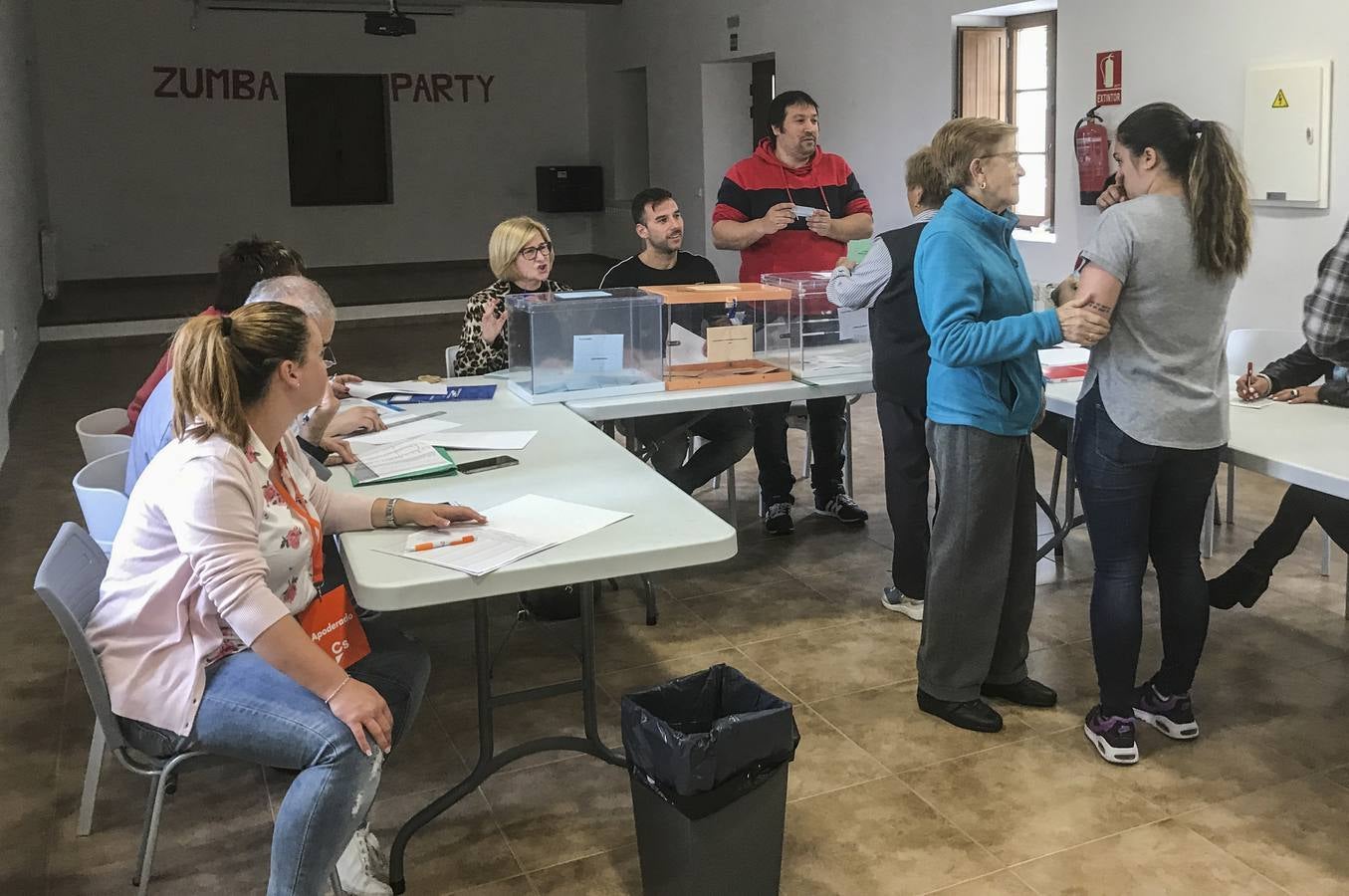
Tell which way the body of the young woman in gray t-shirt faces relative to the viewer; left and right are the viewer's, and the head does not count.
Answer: facing away from the viewer and to the left of the viewer

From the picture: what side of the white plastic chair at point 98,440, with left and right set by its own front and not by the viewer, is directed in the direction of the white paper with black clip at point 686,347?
front

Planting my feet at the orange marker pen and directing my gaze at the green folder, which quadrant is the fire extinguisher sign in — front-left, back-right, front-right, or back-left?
front-right

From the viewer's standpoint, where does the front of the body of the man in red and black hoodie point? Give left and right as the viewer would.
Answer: facing the viewer

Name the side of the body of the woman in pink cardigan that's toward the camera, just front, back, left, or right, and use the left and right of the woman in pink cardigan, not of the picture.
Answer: right

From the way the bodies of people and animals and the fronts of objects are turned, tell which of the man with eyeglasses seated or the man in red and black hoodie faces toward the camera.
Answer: the man in red and black hoodie

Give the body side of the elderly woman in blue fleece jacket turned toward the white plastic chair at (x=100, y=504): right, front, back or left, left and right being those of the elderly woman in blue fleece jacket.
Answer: back

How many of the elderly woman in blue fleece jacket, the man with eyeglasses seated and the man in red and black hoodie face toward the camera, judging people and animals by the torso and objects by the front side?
1

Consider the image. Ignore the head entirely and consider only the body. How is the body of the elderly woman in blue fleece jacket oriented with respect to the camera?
to the viewer's right

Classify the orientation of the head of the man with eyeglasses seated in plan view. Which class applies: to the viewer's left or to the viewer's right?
to the viewer's right

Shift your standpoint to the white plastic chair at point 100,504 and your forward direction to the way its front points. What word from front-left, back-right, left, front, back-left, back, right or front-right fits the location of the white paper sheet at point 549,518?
front-right

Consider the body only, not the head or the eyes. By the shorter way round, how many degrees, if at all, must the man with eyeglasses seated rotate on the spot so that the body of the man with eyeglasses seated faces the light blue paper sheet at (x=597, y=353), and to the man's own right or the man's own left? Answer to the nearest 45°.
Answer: approximately 45° to the man's own left

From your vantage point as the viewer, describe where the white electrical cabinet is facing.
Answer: facing the viewer and to the left of the viewer

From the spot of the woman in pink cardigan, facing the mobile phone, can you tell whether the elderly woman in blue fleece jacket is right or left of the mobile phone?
right

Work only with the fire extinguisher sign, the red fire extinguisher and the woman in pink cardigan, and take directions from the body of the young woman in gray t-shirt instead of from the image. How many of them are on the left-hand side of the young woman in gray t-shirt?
1

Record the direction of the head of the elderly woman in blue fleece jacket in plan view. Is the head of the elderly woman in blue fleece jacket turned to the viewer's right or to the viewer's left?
to the viewer's right

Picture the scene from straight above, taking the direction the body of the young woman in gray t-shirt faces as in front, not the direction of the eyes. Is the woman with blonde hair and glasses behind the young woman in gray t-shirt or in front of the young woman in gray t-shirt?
in front

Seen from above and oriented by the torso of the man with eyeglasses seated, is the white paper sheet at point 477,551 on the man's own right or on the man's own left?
on the man's own right

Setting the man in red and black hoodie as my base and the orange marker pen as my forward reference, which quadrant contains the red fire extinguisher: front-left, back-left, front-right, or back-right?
back-left

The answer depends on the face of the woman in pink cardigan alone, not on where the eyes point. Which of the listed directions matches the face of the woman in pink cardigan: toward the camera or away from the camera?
away from the camera

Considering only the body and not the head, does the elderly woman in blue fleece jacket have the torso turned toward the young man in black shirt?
no

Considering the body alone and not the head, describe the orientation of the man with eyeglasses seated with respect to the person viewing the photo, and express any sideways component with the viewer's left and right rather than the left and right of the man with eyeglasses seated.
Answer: facing to the right of the viewer
